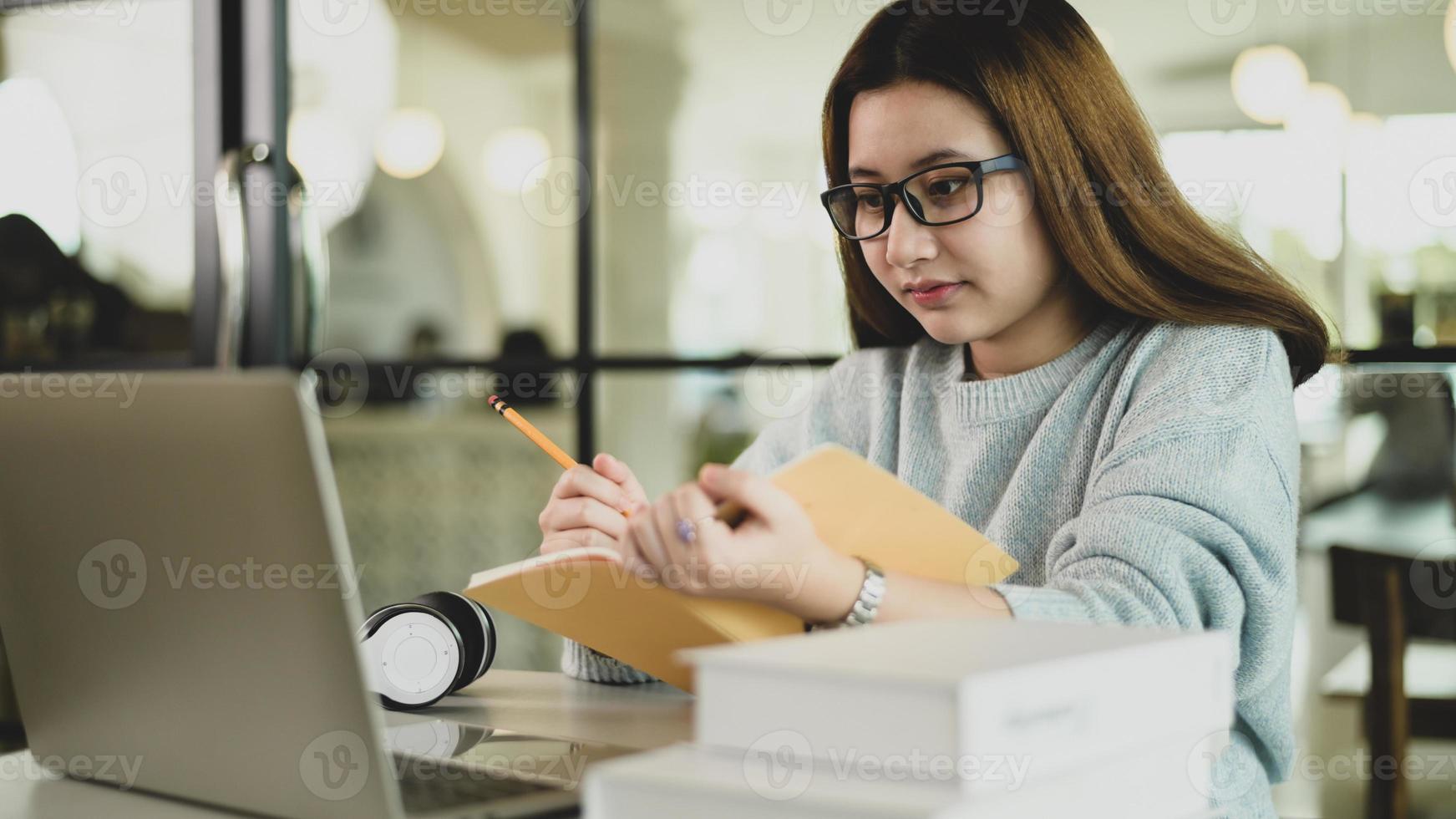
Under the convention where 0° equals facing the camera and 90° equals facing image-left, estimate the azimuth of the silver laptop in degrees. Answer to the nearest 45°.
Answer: approximately 225°

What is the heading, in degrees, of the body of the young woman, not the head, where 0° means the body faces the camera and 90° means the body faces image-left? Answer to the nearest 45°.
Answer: approximately 45°

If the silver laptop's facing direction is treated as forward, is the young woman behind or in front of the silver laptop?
in front

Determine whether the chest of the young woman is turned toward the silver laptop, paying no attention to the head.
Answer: yes

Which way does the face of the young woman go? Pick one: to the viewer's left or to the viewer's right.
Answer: to the viewer's left
